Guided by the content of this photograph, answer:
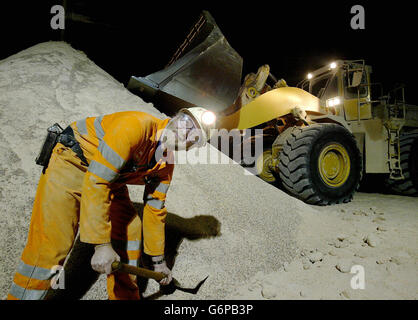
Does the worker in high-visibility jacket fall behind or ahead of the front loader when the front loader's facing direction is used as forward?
ahead

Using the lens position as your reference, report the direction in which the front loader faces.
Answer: facing the viewer and to the left of the viewer
